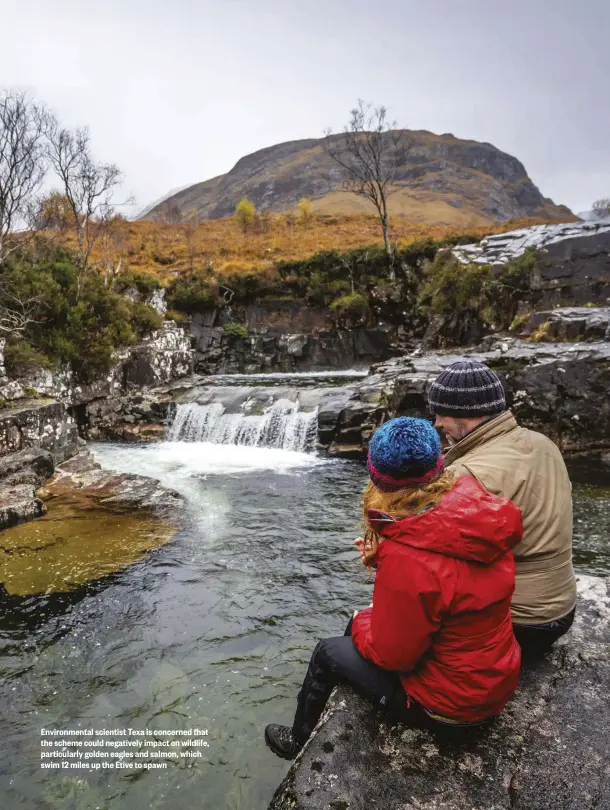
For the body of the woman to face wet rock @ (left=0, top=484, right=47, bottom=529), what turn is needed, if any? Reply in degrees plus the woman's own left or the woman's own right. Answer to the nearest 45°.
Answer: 0° — they already face it

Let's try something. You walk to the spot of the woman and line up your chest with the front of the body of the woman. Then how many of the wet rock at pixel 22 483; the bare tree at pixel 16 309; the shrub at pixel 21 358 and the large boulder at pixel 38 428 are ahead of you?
4

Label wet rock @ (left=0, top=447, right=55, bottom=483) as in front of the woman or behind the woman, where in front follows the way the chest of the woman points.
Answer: in front

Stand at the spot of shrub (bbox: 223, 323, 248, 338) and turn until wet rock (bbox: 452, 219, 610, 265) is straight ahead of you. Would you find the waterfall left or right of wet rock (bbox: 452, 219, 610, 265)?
right

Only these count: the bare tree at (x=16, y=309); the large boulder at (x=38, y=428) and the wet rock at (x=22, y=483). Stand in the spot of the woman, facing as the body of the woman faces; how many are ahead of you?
3

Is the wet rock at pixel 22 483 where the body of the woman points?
yes

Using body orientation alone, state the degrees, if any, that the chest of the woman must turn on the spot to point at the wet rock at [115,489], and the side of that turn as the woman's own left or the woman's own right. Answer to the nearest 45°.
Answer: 0° — they already face it

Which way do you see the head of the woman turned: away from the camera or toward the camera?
away from the camera

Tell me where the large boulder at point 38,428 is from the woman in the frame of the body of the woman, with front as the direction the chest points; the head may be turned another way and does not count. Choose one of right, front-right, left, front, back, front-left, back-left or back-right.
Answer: front

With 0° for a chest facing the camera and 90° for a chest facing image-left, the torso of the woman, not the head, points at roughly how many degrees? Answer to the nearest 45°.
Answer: approximately 135°

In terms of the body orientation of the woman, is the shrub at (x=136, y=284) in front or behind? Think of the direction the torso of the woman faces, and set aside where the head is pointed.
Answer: in front

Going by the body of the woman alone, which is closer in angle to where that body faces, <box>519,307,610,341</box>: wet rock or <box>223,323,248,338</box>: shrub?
the shrub
